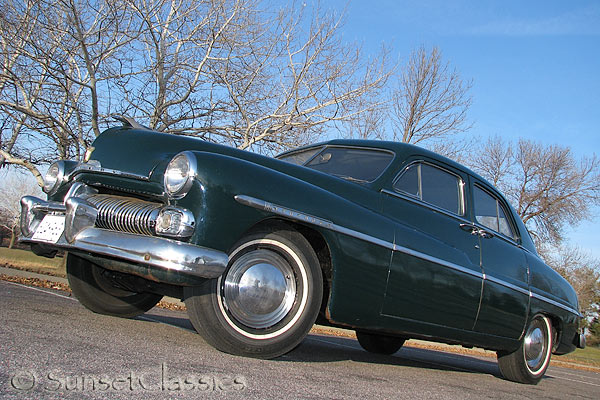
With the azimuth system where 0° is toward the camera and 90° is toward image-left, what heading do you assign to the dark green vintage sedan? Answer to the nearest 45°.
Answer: approximately 45°
